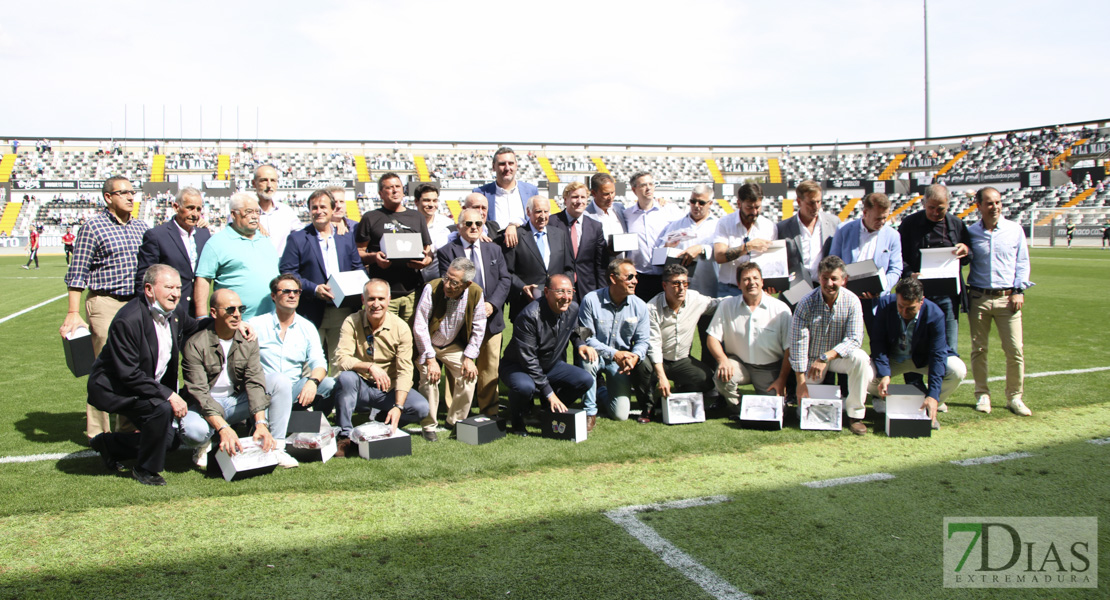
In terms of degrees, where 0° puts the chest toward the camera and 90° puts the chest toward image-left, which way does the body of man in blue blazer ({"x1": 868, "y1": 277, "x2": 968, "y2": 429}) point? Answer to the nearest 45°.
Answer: approximately 0°

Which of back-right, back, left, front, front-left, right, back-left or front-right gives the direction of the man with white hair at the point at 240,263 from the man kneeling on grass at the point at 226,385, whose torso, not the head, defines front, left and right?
back-left

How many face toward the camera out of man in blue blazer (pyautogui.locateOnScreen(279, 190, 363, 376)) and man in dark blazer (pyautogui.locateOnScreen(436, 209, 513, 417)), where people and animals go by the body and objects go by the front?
2

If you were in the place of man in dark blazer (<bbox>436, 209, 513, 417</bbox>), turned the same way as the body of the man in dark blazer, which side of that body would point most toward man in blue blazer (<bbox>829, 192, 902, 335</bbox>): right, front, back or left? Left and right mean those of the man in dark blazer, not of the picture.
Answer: left

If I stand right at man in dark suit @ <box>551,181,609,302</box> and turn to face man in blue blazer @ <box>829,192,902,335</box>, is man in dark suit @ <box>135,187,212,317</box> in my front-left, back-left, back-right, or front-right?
back-right
